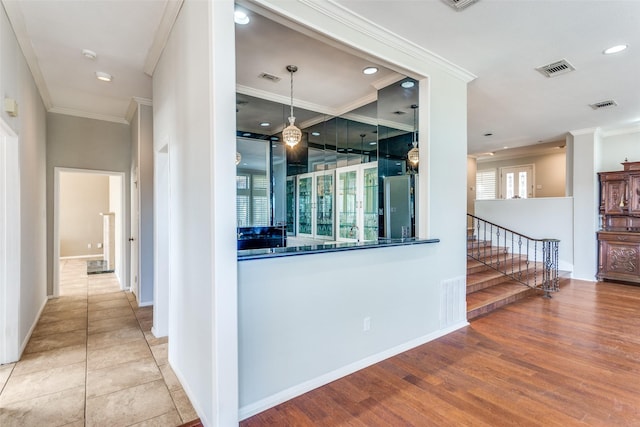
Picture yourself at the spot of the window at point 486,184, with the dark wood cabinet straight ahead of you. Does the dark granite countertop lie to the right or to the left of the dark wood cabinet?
right

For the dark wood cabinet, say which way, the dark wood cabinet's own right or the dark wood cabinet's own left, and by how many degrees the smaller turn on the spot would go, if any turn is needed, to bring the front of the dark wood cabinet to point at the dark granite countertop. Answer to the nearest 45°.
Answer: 0° — it already faces it

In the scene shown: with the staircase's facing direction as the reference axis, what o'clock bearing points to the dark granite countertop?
The dark granite countertop is roughly at 2 o'clock from the staircase.

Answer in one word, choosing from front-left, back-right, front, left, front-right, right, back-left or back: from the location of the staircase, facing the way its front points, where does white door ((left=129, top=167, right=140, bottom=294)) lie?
right

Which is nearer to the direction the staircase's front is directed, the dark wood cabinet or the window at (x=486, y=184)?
the dark wood cabinet

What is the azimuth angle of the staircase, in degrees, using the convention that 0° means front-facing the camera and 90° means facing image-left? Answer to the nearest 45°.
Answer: approximately 315°

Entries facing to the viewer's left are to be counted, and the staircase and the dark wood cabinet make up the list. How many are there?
0

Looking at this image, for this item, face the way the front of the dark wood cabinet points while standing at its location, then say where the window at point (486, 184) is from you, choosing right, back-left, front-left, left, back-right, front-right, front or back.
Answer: back-right

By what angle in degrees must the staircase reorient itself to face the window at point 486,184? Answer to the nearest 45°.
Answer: approximately 135° to its left

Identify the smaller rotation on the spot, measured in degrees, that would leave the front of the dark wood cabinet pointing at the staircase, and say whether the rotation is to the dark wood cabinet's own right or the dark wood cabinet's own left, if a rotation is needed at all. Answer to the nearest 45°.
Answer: approximately 45° to the dark wood cabinet's own right

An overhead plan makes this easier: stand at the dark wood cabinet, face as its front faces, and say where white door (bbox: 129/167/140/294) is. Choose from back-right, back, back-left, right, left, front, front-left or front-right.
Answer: front-right
